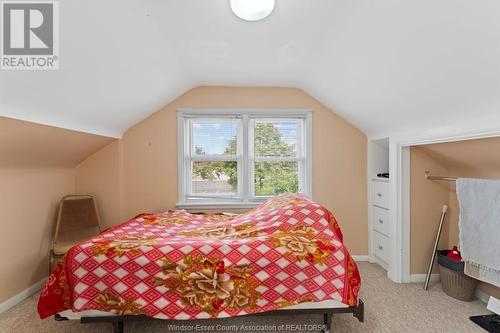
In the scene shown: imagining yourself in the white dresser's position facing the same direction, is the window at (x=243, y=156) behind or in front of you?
in front

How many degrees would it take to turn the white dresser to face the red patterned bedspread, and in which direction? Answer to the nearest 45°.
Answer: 0° — it already faces it

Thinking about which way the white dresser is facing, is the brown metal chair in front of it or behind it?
in front

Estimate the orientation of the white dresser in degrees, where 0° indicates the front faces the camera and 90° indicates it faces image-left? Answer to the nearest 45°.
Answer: approximately 45°

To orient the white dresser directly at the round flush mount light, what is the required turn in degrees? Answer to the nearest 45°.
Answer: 0° — it already faces it

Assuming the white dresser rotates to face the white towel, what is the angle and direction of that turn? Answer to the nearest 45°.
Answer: approximately 90° to its left
